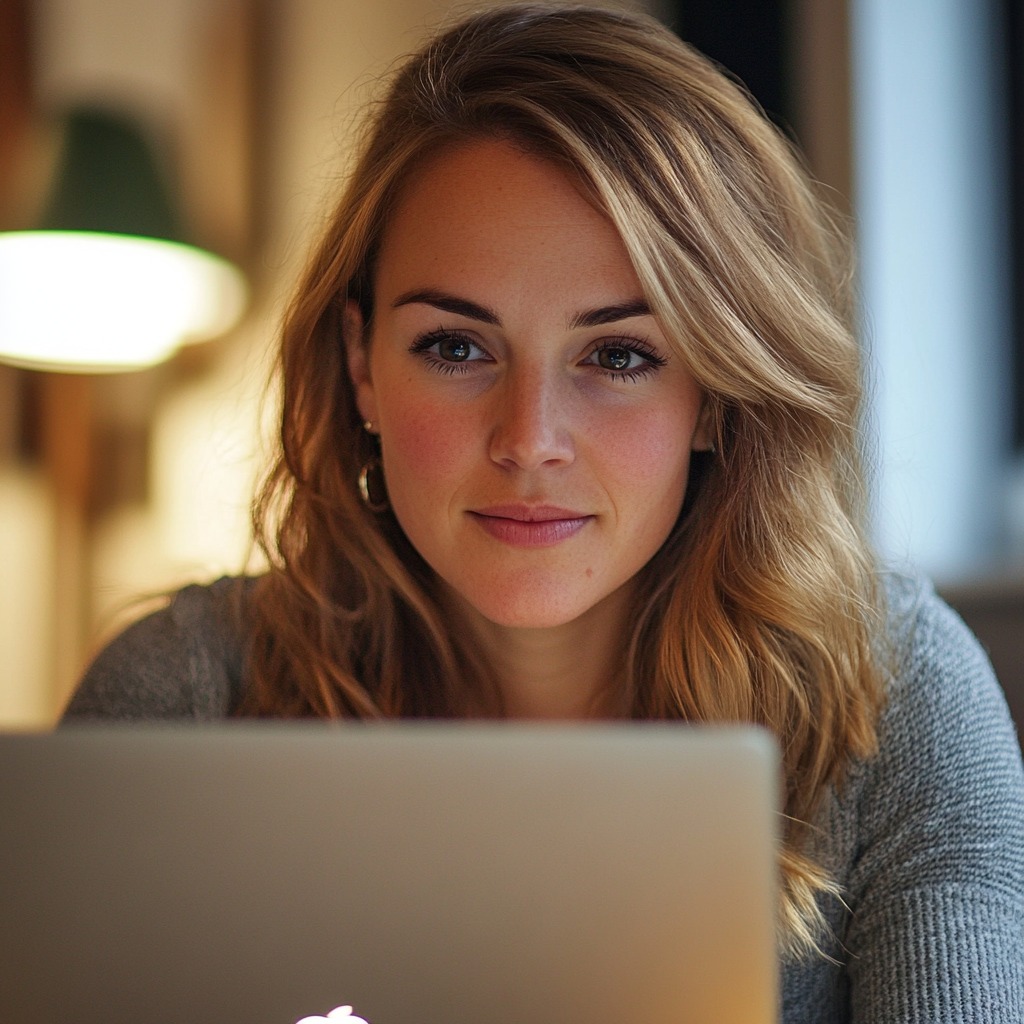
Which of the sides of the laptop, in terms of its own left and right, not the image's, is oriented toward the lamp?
front

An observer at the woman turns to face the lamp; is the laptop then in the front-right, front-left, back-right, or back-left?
back-left

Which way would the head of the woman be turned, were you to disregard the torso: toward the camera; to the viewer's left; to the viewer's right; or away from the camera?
toward the camera

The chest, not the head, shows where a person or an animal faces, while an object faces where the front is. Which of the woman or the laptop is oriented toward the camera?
the woman

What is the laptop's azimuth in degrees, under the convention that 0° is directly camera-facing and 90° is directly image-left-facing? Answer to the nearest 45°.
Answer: approximately 180°

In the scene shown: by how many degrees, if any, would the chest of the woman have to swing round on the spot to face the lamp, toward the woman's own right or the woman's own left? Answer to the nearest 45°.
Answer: approximately 135° to the woman's own right

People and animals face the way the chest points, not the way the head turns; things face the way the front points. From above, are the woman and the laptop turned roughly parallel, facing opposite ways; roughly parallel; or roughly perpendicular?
roughly parallel, facing opposite ways

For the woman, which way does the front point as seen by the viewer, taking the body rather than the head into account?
toward the camera

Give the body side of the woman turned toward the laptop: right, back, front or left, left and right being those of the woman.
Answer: front

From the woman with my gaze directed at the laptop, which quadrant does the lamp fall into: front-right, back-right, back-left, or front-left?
back-right

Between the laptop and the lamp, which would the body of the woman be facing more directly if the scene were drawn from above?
the laptop

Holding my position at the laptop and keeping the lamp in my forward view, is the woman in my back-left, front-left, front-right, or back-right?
front-right
